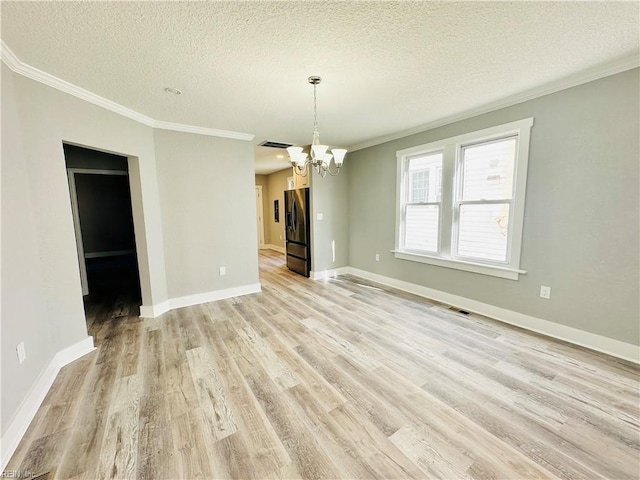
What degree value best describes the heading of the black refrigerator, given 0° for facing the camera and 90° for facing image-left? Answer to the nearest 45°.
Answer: approximately 45°

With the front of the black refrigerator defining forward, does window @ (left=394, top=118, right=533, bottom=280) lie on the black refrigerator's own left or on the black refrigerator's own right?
on the black refrigerator's own left
